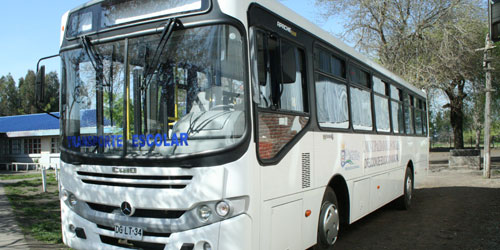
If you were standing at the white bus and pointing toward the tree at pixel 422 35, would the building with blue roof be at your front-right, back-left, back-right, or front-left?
front-left

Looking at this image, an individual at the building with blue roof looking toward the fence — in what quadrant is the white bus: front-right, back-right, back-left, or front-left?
front-left

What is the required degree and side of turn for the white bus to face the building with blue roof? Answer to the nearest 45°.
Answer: approximately 90° to its right

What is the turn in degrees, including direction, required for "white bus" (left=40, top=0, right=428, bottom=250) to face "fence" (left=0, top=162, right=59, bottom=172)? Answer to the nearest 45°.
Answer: approximately 90° to its right

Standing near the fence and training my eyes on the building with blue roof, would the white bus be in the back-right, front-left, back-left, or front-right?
back-right

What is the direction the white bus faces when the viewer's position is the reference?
facing the viewer and to the left of the viewer

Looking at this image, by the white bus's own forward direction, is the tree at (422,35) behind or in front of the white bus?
behind
